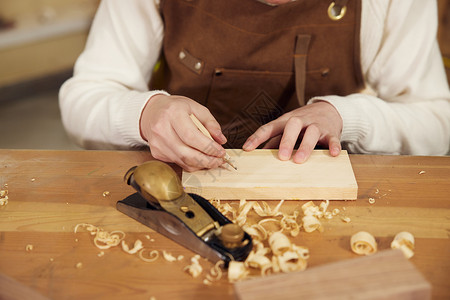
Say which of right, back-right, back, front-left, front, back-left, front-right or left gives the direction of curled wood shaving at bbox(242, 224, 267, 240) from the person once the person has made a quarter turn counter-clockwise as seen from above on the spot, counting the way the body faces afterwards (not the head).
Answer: right

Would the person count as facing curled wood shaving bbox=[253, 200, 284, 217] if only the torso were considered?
yes

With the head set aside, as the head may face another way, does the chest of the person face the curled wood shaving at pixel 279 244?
yes

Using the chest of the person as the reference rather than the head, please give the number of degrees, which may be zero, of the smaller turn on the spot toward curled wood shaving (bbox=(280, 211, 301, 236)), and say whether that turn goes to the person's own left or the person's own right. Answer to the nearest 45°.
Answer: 0° — they already face it

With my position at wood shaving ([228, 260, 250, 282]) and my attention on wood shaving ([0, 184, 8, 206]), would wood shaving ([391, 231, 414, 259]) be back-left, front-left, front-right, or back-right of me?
back-right

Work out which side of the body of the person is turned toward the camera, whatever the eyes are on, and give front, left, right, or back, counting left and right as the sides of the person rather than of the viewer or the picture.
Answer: front

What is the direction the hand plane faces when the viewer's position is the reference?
facing the viewer and to the right of the viewer

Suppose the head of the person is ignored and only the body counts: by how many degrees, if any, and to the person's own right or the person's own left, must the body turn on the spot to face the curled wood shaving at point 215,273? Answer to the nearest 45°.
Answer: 0° — they already face it

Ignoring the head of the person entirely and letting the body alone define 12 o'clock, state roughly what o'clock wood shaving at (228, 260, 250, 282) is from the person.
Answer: The wood shaving is roughly at 12 o'clock from the person.

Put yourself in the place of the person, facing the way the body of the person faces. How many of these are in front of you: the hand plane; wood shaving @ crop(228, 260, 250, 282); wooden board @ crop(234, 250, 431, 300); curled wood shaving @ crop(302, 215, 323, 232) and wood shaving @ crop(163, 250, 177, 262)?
5
